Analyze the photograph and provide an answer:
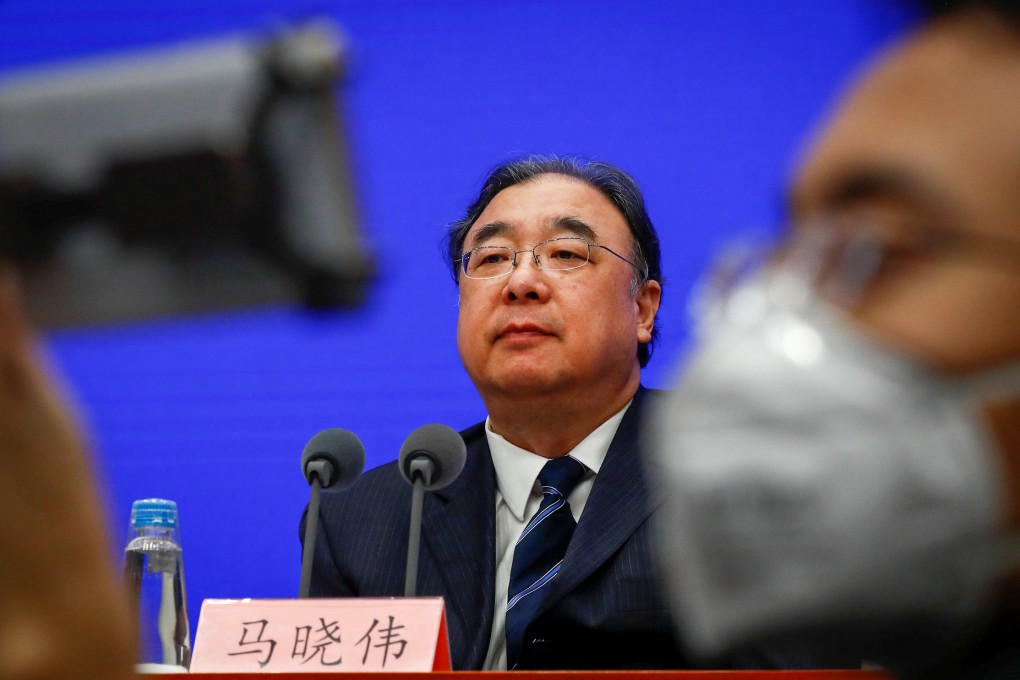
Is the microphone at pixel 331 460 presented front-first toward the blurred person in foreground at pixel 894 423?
no

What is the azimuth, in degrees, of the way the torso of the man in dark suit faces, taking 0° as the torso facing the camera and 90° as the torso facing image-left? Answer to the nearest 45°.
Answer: approximately 45°

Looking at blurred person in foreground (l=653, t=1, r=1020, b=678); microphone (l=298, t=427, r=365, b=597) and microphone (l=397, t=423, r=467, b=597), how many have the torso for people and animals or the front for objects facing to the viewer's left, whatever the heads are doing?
1

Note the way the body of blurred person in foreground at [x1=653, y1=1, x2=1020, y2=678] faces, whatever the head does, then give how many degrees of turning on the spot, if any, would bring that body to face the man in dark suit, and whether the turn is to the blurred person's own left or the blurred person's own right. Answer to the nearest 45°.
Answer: approximately 45° to the blurred person's own right

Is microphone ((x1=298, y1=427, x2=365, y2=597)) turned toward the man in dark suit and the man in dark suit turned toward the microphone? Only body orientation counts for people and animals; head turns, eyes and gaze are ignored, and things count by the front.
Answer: yes

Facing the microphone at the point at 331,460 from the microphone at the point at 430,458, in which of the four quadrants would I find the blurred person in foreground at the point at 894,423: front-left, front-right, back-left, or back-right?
back-left

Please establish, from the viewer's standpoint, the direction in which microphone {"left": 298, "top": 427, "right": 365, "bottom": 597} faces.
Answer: facing away from the viewer and to the right of the viewer

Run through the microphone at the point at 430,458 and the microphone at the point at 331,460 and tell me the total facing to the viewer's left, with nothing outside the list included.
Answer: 0

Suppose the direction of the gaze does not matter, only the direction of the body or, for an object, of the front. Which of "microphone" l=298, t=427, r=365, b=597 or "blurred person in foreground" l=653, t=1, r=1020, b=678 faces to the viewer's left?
the blurred person in foreground

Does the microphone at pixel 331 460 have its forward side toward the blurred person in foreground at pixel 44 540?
no

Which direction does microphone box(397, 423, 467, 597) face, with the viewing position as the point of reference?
facing away from the viewer and to the right of the viewer

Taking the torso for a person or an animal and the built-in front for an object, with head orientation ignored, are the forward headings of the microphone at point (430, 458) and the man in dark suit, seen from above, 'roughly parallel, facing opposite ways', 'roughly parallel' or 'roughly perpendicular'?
roughly parallel, facing opposite ways

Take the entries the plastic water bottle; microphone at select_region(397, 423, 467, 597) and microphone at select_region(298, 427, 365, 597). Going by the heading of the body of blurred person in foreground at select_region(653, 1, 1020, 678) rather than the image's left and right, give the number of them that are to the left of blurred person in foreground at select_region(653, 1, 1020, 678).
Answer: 0

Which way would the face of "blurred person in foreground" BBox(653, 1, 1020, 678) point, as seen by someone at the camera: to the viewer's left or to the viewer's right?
to the viewer's left

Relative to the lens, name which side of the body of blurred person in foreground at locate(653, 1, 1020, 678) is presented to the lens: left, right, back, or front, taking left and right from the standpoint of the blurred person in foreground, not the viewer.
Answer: left

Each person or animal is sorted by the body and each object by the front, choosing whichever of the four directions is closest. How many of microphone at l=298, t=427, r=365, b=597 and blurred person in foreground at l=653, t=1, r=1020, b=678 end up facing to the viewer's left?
1

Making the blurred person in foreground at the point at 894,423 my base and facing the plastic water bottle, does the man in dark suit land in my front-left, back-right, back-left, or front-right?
front-right
